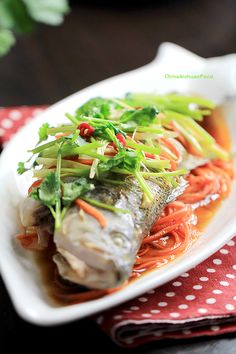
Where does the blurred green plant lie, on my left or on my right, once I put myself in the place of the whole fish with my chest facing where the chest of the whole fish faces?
on my right

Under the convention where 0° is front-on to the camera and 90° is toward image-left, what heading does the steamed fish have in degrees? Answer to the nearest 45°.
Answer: approximately 45°

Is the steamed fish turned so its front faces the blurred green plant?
no
